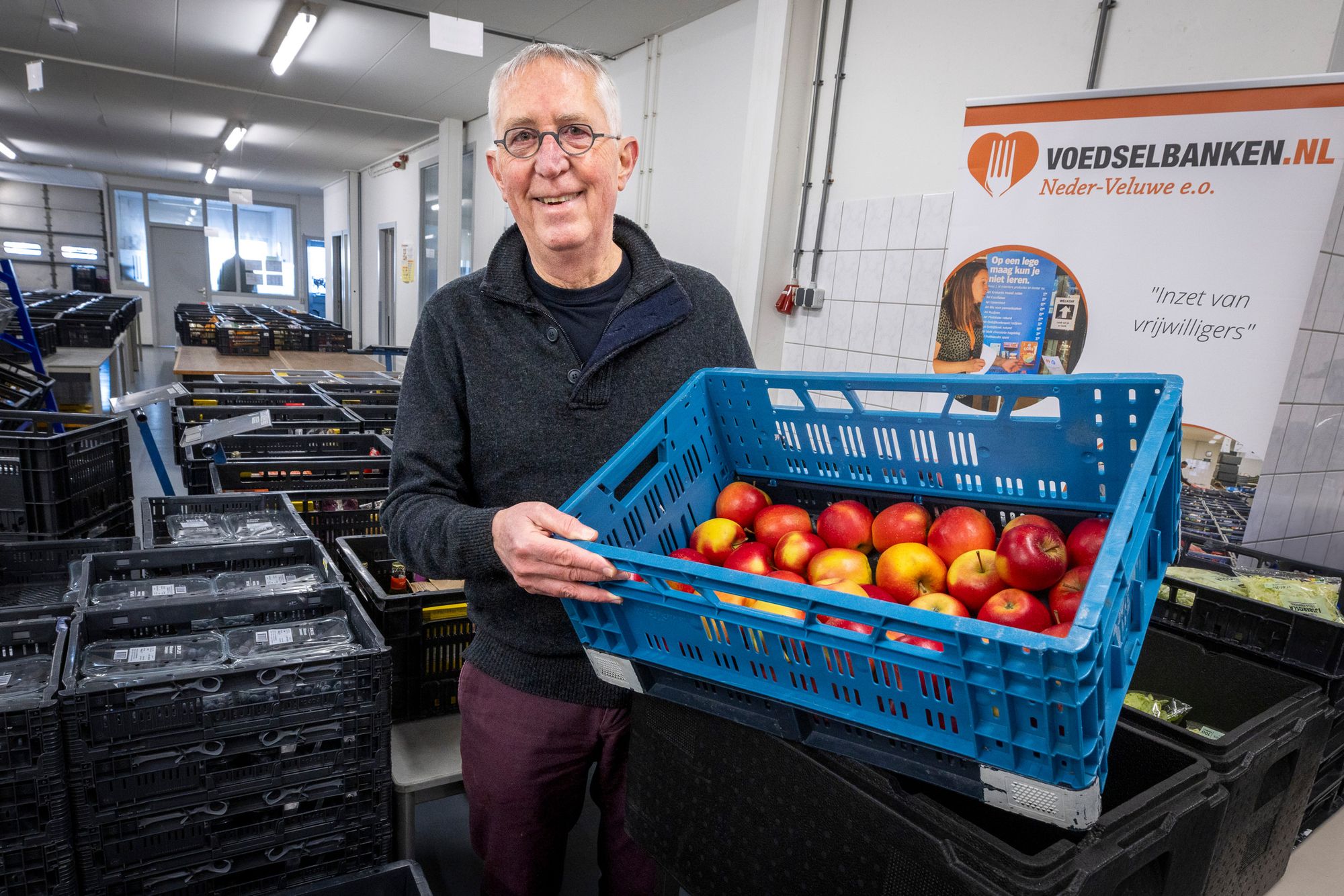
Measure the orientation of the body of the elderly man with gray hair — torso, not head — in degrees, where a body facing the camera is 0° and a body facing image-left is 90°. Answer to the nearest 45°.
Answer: approximately 315°

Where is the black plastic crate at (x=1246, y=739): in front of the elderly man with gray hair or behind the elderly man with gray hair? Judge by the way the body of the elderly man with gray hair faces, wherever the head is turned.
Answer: in front

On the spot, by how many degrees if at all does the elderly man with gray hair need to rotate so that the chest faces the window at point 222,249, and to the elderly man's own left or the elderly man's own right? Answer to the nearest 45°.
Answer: approximately 180°

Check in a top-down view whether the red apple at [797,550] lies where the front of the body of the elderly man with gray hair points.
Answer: yes

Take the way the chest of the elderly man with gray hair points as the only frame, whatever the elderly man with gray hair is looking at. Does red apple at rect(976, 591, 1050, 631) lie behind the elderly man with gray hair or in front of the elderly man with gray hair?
in front
